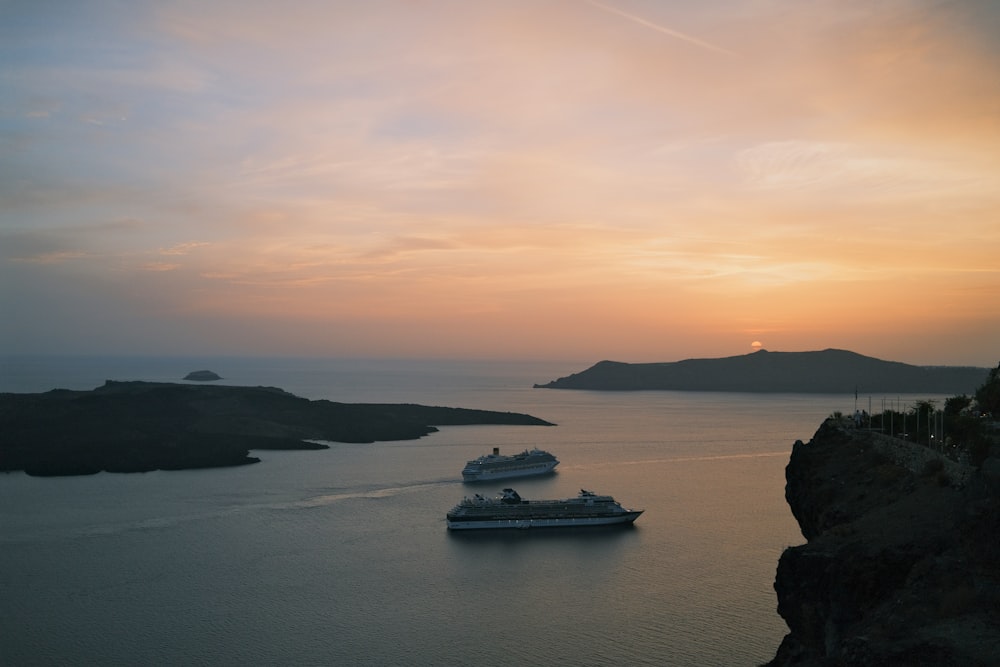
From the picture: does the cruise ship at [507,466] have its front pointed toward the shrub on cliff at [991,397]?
no

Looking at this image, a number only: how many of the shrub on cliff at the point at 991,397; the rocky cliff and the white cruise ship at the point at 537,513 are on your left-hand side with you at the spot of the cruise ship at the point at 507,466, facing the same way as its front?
0

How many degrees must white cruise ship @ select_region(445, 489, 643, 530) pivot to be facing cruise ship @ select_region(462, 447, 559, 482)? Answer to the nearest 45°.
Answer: approximately 90° to its left

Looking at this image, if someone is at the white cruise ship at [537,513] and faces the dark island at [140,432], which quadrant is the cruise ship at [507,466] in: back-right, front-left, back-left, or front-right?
front-right

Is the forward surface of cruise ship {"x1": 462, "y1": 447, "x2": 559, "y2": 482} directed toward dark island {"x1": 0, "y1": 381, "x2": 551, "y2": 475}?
no

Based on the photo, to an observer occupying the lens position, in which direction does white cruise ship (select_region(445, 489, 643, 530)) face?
facing to the right of the viewer

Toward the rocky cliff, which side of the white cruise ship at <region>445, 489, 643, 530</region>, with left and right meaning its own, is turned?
right

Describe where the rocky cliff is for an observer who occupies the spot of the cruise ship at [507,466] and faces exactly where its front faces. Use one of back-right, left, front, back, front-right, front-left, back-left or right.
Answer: back-right

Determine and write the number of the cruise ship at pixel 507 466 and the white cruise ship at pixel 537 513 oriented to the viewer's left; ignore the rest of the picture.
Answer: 0

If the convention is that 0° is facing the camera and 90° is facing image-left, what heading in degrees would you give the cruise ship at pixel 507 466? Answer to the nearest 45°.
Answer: approximately 225°

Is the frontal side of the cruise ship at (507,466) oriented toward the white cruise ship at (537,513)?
no

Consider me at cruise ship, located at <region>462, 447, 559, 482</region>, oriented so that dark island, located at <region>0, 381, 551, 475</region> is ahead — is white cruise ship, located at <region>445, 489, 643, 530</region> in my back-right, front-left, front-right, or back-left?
back-left
